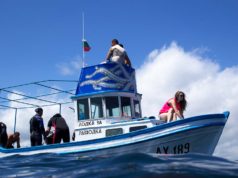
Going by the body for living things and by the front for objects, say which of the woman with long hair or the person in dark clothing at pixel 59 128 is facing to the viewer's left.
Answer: the person in dark clothing

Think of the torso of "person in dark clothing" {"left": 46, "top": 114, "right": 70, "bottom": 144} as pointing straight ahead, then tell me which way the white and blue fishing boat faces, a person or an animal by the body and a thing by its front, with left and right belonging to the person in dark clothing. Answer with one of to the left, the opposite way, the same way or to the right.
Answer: the opposite way

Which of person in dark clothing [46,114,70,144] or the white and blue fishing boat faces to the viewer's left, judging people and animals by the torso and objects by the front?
the person in dark clothing

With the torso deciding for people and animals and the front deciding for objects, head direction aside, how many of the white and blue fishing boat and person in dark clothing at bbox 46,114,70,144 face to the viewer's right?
1

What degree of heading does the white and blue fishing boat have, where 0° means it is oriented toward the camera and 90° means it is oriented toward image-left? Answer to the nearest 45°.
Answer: approximately 270°

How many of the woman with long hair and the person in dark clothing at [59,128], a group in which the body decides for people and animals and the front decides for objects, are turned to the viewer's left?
1
